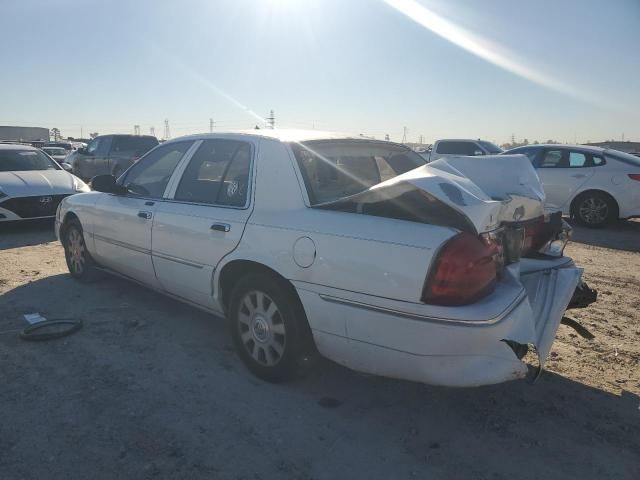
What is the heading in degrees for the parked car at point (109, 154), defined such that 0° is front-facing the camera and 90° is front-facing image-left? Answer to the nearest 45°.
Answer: approximately 45°

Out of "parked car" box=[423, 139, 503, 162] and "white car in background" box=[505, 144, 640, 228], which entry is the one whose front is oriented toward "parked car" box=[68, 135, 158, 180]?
the white car in background

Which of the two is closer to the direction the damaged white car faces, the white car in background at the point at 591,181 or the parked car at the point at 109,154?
the parked car

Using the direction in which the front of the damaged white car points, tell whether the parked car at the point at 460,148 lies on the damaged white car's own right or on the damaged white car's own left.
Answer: on the damaged white car's own right

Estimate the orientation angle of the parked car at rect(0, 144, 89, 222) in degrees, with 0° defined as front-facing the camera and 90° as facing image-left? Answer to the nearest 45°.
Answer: approximately 315°

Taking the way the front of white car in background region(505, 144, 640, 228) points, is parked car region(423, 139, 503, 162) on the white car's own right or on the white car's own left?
on the white car's own right

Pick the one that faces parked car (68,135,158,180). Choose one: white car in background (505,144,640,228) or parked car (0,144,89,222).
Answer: the white car in background

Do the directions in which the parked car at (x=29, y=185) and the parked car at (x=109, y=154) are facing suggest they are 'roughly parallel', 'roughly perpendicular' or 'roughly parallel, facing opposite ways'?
roughly perpendicular

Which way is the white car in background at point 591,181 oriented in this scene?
to the viewer's left

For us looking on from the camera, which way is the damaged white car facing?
facing away from the viewer and to the left of the viewer

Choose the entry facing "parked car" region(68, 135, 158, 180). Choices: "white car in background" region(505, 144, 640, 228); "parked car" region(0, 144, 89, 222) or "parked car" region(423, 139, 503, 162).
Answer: the white car in background

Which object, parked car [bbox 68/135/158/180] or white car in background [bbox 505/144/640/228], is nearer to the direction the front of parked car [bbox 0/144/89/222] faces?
the white car in background
